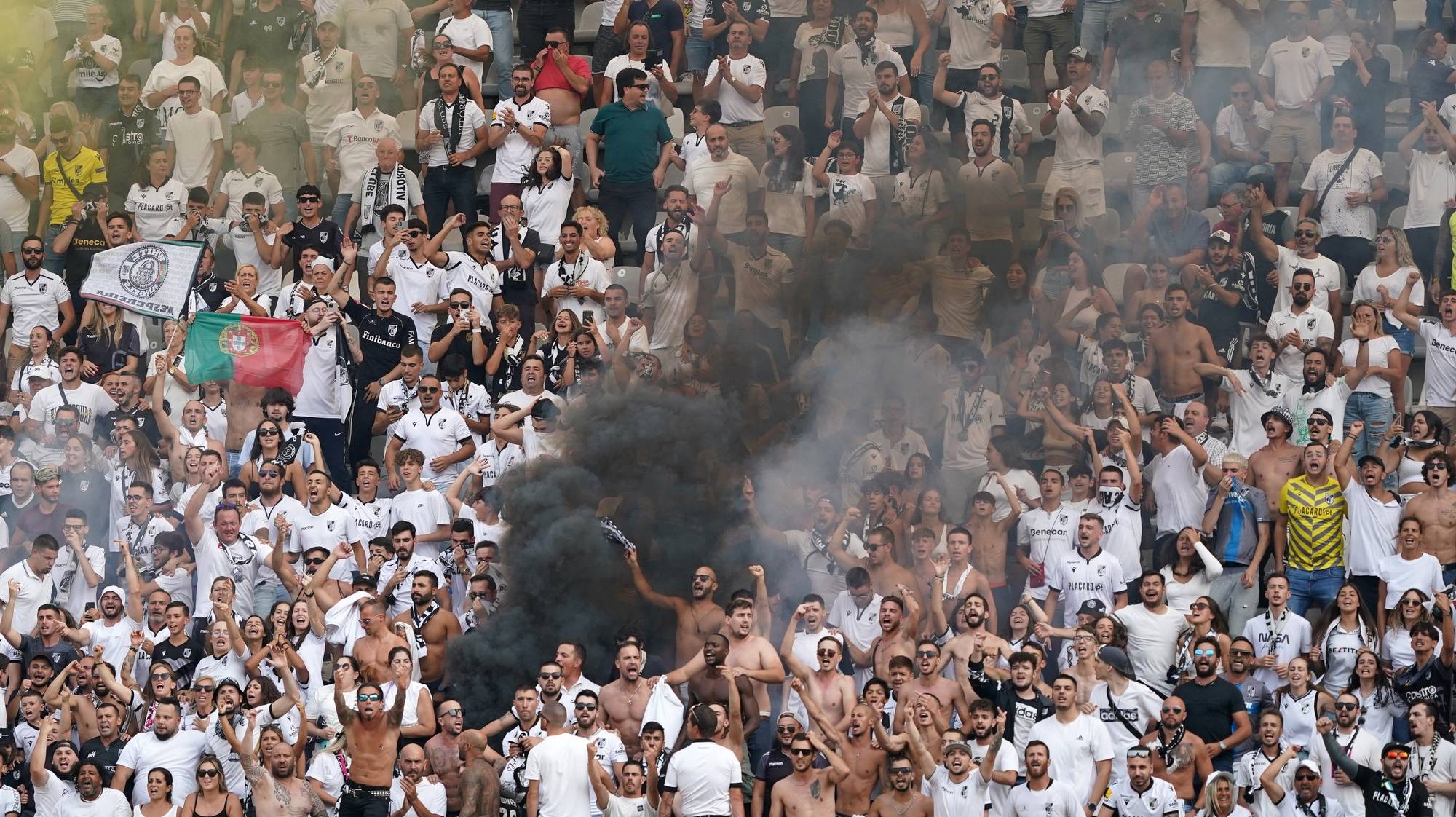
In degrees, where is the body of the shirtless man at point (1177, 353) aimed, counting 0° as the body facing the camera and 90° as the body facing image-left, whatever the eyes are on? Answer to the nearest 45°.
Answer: approximately 0°

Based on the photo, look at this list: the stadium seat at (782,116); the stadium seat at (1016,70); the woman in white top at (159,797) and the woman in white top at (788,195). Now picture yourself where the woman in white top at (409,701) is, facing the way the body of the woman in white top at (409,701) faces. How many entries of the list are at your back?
3

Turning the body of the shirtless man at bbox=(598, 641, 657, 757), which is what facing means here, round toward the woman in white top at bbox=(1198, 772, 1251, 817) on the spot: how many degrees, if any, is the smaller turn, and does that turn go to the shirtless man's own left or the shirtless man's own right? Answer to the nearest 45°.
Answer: approximately 90° to the shirtless man's own left

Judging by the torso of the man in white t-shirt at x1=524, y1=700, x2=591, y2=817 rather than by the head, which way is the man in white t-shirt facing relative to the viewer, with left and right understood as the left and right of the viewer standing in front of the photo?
facing away from the viewer

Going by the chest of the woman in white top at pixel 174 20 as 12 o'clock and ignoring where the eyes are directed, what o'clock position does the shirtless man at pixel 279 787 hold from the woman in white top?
The shirtless man is roughly at 12 o'clock from the woman in white top.

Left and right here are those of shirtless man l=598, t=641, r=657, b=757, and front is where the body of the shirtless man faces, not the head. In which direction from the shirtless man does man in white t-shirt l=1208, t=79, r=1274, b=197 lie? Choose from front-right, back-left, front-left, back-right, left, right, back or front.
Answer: back-left

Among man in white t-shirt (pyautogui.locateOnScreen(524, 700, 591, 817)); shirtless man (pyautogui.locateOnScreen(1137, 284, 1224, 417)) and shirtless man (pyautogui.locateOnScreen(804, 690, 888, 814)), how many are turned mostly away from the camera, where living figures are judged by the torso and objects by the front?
1

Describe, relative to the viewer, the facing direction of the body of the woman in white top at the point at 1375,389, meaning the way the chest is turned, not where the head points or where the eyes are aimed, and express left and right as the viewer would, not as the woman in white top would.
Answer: facing the viewer and to the left of the viewer

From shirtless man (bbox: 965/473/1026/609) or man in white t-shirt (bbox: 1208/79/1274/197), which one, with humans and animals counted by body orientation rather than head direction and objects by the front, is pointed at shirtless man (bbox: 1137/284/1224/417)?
the man in white t-shirt

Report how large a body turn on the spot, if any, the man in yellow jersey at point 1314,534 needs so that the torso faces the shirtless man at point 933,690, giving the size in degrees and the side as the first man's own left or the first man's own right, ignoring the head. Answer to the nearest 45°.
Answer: approximately 45° to the first man's own right

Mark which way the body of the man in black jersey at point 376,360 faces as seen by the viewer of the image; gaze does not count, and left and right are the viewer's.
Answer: facing the viewer

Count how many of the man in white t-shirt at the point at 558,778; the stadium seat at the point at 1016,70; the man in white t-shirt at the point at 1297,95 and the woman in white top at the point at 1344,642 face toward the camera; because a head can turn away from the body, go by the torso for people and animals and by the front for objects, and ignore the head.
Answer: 3

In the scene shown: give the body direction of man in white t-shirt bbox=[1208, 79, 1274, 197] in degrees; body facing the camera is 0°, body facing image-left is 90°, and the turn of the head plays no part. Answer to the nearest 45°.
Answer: approximately 0°

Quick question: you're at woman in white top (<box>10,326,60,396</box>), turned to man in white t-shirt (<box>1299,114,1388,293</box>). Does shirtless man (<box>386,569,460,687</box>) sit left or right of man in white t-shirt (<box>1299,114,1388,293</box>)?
right

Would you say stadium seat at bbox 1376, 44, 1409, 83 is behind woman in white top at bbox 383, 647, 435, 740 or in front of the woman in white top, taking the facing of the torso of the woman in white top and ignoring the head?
behind

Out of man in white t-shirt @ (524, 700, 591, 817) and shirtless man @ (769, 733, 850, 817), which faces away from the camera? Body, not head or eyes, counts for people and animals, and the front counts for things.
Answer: the man in white t-shirt

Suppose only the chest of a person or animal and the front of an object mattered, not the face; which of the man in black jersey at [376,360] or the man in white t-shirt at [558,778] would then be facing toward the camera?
the man in black jersey

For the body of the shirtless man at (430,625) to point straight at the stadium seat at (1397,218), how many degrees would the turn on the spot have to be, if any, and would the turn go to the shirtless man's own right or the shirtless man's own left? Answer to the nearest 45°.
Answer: approximately 135° to the shirtless man's own left

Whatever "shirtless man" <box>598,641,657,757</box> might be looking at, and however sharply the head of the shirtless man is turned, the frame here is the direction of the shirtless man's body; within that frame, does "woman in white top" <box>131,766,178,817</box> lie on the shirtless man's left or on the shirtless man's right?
on the shirtless man's right

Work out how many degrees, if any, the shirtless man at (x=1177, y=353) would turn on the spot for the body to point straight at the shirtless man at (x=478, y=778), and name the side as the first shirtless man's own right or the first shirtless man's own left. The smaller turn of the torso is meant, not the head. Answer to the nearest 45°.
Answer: approximately 45° to the first shirtless man's own right

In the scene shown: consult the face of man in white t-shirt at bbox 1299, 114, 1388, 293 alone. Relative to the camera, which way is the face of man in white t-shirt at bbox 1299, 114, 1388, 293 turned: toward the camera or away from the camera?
toward the camera

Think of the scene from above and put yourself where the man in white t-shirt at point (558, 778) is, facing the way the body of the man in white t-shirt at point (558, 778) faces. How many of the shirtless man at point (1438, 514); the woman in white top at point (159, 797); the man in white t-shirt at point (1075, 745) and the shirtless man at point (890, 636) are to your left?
1
